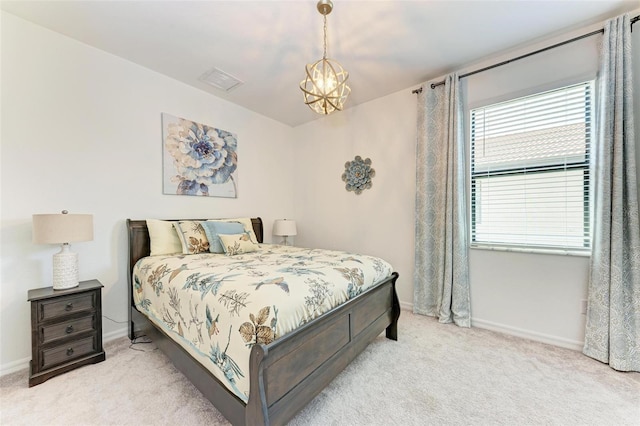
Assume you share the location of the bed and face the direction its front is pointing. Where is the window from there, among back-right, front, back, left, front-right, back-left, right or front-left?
front-left

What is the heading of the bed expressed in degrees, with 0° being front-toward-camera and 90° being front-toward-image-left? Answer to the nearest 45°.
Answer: approximately 315°

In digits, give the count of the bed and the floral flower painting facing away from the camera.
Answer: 0

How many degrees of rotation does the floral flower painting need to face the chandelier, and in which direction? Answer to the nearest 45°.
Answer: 0° — it already faces it

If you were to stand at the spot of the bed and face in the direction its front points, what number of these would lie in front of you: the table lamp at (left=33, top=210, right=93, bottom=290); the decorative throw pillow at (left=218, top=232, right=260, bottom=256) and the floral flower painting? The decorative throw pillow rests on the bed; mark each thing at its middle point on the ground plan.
0

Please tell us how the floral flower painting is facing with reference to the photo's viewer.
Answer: facing the viewer and to the right of the viewer

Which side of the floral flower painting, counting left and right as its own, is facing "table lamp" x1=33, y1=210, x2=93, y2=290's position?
right

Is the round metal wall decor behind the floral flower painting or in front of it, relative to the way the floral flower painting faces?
in front

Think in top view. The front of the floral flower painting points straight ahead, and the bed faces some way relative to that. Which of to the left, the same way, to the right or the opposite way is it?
the same way

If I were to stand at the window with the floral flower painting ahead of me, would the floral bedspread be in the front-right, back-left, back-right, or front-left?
front-left

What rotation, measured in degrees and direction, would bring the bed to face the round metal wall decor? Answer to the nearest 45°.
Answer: approximately 90° to its left

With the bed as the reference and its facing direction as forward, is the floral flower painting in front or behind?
behind

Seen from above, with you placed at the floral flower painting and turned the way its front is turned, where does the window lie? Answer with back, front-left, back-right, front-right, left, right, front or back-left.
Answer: front

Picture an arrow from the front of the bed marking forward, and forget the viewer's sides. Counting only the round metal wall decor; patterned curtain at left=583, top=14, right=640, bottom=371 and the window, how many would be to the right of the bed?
0

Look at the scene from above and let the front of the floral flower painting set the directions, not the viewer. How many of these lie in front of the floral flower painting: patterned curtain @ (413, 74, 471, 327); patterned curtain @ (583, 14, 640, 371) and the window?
3
